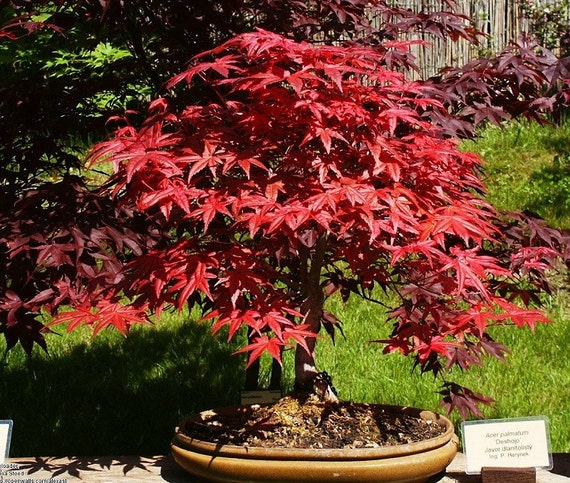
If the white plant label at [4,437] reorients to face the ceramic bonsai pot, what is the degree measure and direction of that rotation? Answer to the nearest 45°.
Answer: approximately 45° to its left

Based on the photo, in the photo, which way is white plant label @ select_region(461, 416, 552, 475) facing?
toward the camera

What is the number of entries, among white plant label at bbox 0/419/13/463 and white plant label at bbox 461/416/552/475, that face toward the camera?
2

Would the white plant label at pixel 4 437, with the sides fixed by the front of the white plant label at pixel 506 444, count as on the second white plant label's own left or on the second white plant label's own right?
on the second white plant label's own right
